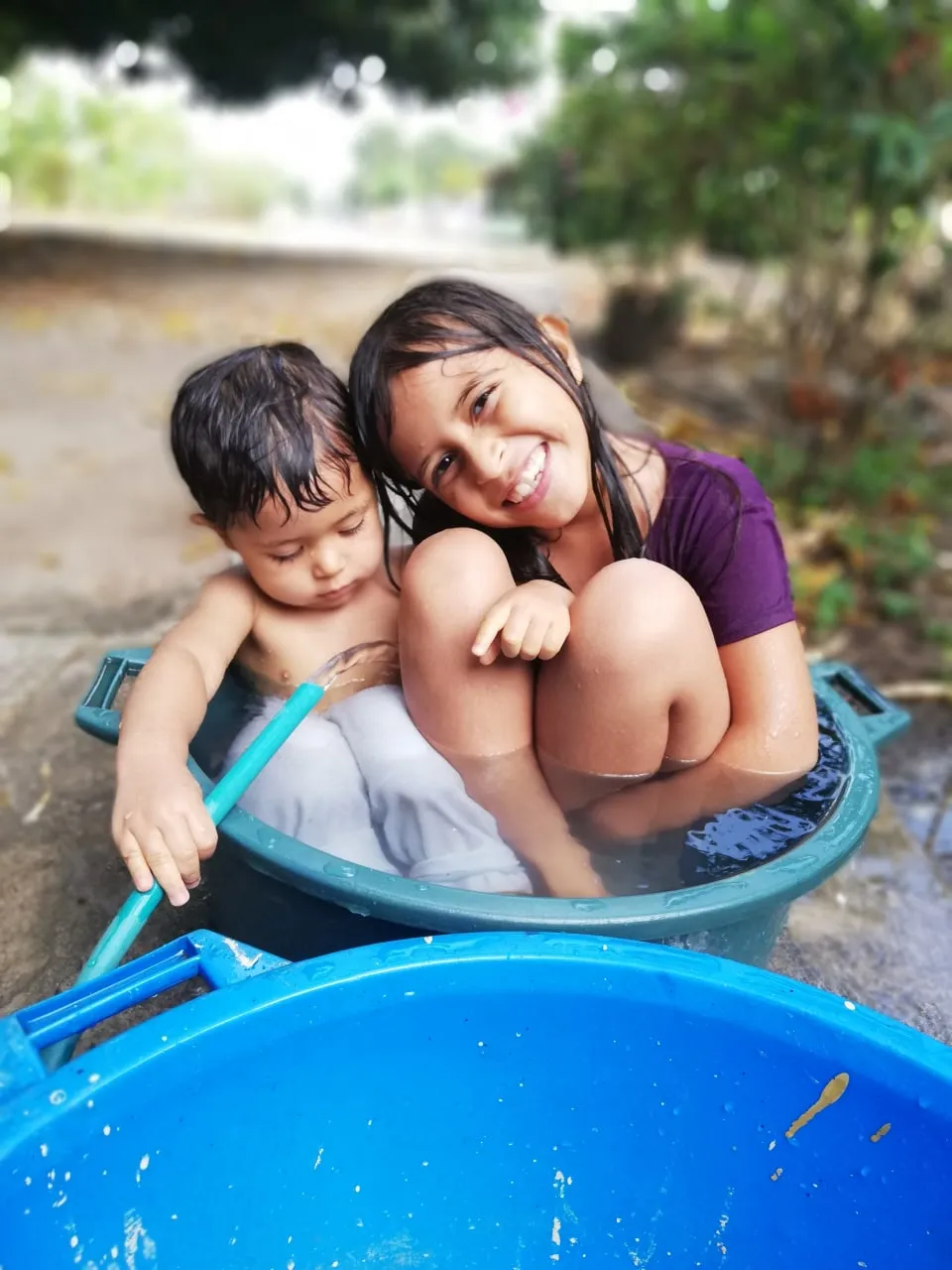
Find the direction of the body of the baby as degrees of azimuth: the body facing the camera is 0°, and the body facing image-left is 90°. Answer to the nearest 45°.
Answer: approximately 315°

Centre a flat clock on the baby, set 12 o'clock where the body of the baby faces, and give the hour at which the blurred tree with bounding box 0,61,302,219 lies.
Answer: The blurred tree is roughly at 7 o'clock from the baby.

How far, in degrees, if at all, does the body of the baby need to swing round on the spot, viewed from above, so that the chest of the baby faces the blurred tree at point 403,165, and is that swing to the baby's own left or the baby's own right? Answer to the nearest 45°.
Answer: approximately 135° to the baby's own left

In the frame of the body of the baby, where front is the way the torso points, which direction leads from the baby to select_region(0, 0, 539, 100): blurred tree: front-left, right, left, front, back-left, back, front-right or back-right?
back-left
